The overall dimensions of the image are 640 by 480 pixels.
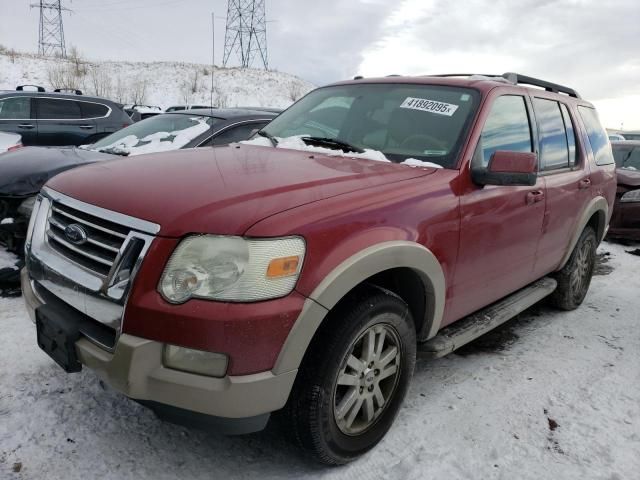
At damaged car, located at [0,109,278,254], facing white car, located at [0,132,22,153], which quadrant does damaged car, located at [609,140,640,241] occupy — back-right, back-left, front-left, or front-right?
back-right

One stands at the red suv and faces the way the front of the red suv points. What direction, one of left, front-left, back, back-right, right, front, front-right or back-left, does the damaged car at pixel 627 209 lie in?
back

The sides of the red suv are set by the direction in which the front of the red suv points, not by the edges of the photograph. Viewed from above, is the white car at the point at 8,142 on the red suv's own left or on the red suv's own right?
on the red suv's own right

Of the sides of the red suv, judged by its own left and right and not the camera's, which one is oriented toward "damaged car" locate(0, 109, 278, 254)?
right

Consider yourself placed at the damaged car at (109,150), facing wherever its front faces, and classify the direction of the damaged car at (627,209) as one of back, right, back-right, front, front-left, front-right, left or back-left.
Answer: back-left

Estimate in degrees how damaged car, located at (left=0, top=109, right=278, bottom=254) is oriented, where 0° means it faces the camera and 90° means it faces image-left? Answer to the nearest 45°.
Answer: approximately 45°

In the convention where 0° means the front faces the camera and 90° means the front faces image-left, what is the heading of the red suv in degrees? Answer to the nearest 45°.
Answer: approximately 45°
